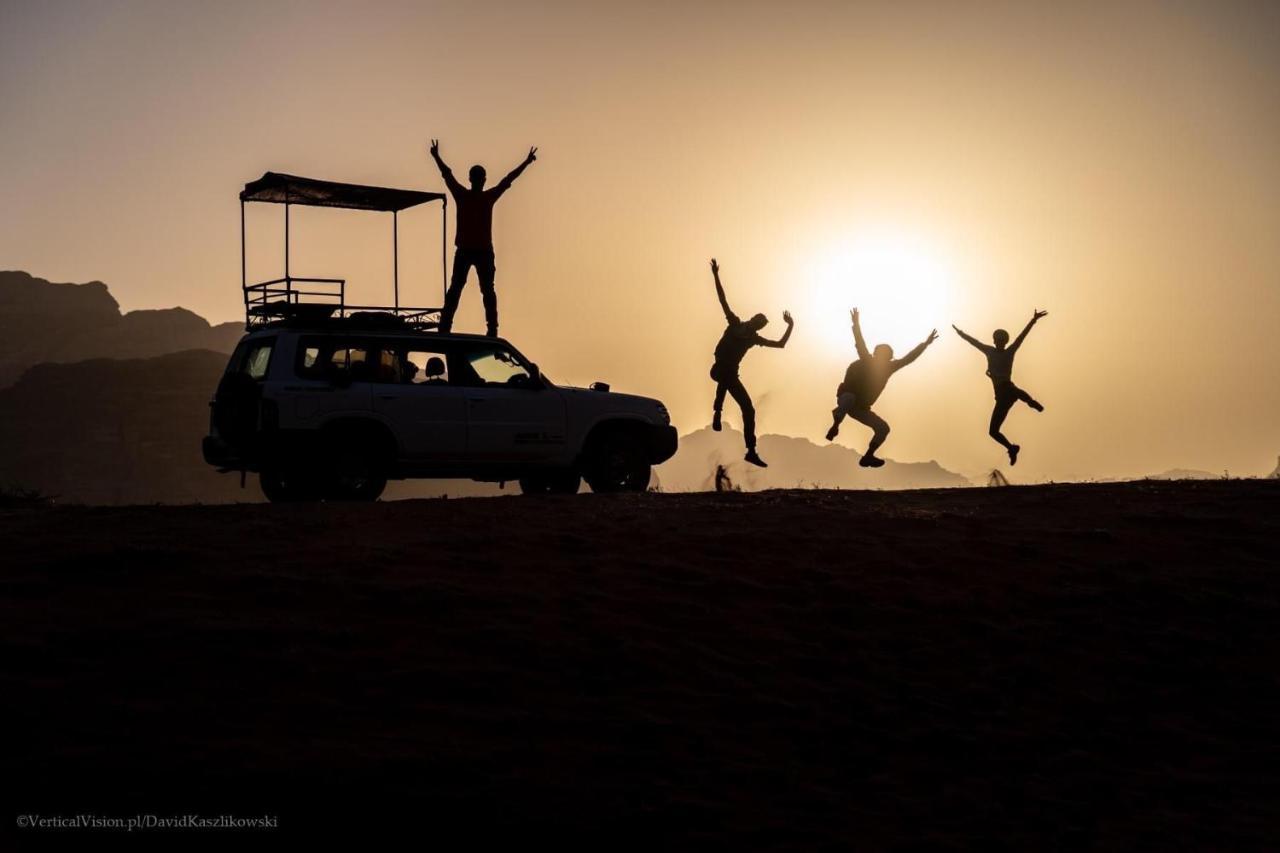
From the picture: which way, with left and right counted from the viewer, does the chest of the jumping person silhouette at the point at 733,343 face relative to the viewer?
facing the viewer and to the right of the viewer

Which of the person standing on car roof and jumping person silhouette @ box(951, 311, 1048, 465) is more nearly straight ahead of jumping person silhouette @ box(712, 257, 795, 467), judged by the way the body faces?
the jumping person silhouette

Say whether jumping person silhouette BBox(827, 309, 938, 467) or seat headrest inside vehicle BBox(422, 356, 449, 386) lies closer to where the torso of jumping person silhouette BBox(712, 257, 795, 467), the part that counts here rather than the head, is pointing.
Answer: the jumping person silhouette

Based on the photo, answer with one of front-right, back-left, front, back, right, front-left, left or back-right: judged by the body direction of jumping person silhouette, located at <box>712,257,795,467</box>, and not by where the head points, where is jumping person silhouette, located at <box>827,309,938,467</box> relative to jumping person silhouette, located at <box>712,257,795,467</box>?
front-left
